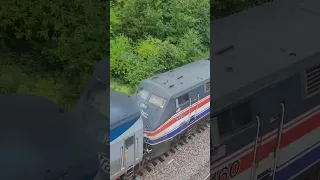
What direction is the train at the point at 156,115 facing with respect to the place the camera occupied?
facing the viewer and to the left of the viewer
